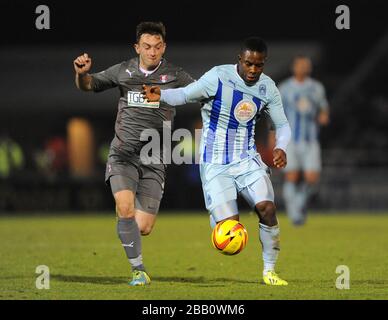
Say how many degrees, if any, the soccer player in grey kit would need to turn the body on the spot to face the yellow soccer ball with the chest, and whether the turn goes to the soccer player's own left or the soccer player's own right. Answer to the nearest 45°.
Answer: approximately 45° to the soccer player's own left

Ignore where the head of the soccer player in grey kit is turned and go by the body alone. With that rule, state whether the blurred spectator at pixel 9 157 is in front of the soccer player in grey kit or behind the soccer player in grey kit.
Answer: behind

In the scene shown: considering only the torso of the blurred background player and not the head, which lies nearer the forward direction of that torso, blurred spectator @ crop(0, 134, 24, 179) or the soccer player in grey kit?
the soccer player in grey kit

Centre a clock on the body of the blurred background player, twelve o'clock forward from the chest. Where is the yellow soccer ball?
The yellow soccer ball is roughly at 12 o'clock from the blurred background player.

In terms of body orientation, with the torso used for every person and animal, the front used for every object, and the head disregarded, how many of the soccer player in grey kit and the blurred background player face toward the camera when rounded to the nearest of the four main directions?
2

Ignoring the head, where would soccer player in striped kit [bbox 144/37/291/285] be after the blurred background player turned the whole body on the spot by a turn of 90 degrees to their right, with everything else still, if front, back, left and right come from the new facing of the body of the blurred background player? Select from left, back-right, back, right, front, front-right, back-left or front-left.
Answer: left

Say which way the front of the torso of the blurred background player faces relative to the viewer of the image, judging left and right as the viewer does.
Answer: facing the viewer

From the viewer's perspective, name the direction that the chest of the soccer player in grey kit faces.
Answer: toward the camera

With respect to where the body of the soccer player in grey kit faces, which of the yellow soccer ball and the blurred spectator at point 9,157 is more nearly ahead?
the yellow soccer ball

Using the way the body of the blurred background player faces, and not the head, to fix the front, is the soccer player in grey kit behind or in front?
in front
